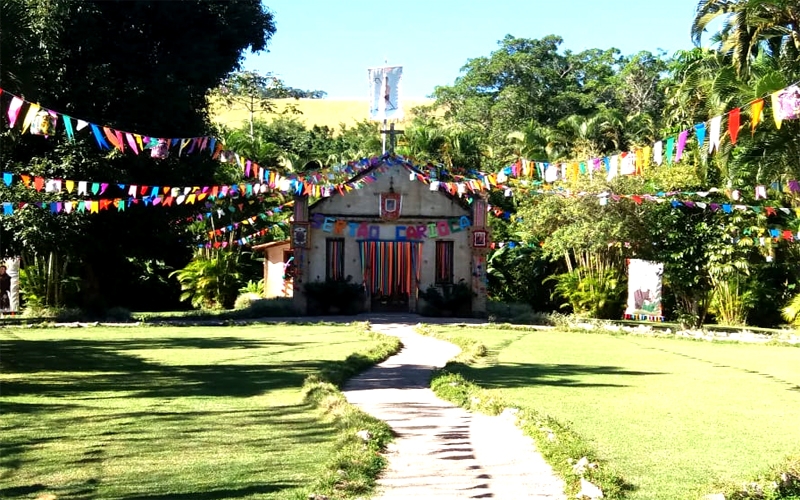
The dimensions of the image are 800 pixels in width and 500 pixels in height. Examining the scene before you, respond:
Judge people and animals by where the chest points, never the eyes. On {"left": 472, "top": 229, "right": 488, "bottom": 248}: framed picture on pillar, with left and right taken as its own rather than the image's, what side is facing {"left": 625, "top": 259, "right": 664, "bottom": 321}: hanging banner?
left

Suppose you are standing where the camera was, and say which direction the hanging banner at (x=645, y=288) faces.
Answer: facing the viewer

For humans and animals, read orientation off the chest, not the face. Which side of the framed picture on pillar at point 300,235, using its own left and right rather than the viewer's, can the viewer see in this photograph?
front

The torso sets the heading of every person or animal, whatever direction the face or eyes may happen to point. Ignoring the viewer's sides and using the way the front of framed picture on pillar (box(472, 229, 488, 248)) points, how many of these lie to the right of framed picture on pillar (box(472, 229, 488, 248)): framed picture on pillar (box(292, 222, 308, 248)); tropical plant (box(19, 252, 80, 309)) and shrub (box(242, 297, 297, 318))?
3

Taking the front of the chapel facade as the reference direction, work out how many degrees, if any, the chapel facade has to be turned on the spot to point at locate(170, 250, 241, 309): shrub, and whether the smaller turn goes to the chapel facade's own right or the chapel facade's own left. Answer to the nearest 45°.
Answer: approximately 135° to the chapel facade's own right

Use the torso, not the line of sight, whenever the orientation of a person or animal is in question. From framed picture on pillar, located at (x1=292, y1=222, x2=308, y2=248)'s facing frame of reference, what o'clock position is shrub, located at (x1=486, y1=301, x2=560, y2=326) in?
The shrub is roughly at 9 o'clock from the framed picture on pillar.

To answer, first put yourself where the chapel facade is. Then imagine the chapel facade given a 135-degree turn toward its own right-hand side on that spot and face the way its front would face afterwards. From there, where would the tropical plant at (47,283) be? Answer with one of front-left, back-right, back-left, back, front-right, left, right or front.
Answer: front-left

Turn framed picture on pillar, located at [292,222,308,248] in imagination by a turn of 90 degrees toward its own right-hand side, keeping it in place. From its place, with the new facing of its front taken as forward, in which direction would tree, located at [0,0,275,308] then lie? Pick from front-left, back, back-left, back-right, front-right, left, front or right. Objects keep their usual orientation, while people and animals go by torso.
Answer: front-left

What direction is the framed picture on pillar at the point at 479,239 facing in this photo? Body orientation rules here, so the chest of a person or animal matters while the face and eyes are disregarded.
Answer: toward the camera

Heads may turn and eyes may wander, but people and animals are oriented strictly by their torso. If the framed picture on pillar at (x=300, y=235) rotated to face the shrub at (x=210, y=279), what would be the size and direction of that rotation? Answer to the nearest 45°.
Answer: approximately 135° to its right
